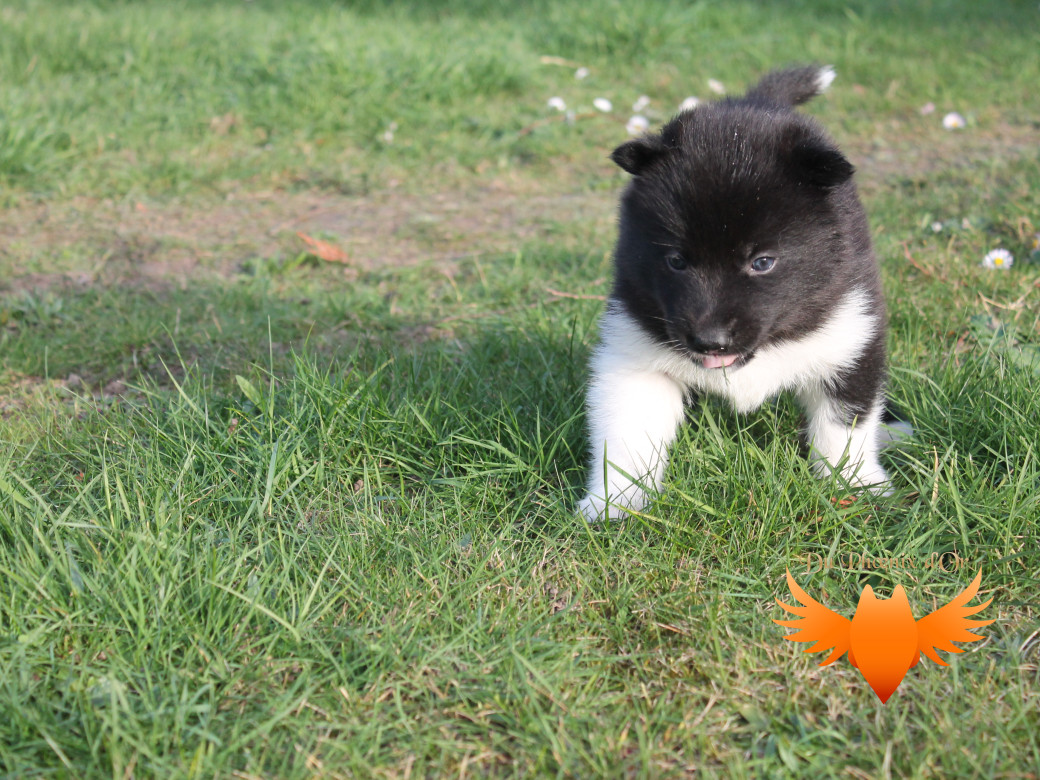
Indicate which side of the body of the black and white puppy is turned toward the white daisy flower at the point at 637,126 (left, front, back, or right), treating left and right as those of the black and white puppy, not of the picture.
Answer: back

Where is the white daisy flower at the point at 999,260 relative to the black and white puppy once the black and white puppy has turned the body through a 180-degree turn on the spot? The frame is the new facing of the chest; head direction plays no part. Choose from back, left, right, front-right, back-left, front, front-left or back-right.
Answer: front-right

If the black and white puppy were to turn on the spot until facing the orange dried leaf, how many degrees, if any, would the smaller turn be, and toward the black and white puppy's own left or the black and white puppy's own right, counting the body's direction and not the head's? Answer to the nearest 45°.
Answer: approximately 135° to the black and white puppy's own right
